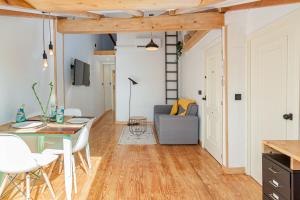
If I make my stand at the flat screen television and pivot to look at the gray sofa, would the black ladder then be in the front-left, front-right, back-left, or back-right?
front-left

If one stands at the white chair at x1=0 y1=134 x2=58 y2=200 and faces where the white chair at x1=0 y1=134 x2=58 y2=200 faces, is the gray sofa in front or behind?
in front

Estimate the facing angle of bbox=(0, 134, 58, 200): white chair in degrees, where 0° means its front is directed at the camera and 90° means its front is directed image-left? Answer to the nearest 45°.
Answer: approximately 225°

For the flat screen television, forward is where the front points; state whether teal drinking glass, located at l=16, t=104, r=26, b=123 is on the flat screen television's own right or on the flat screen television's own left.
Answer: on the flat screen television's own right

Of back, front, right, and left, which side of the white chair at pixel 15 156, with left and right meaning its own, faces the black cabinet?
right

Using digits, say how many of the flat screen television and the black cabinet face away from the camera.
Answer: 0

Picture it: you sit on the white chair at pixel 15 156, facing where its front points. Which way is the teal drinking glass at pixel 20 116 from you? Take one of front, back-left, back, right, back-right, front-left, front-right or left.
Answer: front-left

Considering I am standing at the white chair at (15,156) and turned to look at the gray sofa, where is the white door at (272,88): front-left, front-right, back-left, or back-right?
front-right

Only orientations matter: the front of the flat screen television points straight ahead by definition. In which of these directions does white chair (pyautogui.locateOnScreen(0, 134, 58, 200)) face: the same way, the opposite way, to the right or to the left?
to the left

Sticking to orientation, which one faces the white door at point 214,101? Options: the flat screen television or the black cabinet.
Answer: the flat screen television

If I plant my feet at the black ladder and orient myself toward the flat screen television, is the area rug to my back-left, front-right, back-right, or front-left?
front-left

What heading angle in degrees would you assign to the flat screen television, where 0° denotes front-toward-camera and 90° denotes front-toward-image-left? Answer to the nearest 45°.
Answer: approximately 315°

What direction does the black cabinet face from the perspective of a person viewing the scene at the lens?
facing the viewer and to the left of the viewer

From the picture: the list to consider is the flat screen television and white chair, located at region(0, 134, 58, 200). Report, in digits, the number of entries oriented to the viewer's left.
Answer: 0

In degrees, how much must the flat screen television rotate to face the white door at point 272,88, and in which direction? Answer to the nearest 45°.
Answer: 0° — it already faces it

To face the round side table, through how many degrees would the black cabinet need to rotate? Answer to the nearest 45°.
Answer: approximately 90° to its right
